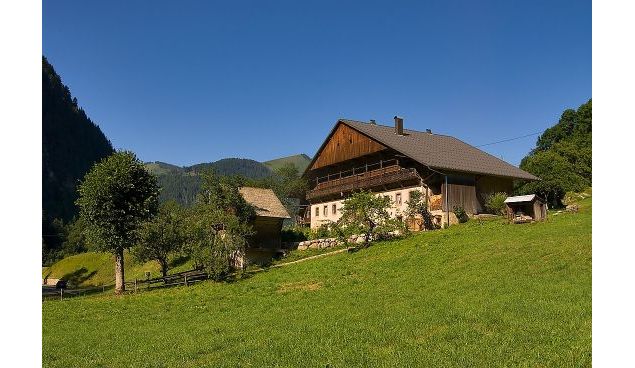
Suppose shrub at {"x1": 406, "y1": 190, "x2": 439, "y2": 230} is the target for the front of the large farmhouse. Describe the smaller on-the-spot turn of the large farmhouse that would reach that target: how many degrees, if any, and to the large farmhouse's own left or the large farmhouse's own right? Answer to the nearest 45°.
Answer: approximately 45° to the large farmhouse's own left

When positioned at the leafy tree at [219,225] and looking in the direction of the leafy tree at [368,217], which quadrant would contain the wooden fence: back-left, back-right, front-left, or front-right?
back-right

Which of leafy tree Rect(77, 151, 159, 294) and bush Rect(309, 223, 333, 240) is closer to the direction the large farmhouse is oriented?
the leafy tree

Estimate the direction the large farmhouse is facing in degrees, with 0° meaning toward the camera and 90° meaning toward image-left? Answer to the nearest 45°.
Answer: approximately 45°
